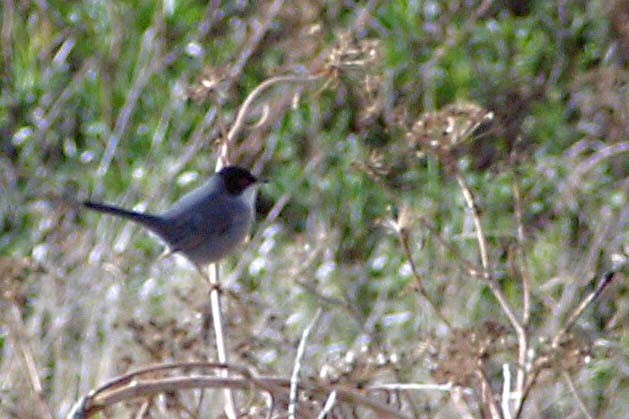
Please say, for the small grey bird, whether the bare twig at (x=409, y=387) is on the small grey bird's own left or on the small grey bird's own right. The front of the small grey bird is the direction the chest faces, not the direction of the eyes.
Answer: on the small grey bird's own right

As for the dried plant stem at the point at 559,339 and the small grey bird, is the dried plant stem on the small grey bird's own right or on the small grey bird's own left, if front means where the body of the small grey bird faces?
on the small grey bird's own right

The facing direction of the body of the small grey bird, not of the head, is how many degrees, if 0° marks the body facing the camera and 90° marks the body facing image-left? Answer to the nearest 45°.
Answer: approximately 270°

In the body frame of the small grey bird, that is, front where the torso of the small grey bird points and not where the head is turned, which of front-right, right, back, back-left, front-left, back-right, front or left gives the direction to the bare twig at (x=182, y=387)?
right

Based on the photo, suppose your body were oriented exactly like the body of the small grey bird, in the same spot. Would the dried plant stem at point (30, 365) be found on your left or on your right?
on your right

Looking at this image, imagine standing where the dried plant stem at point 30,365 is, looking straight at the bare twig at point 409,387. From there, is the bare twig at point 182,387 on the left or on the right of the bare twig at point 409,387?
right
